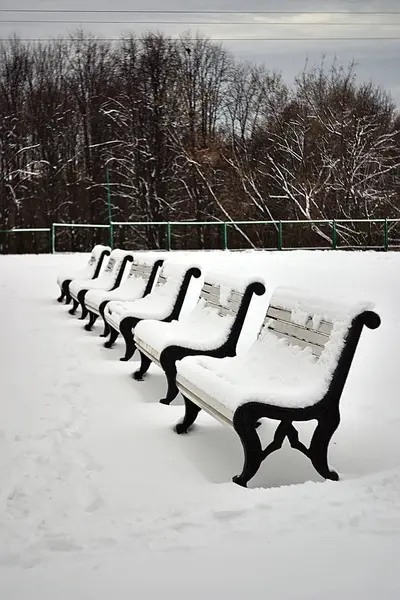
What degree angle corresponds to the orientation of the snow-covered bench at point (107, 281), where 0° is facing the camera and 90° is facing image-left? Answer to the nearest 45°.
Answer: approximately 45°

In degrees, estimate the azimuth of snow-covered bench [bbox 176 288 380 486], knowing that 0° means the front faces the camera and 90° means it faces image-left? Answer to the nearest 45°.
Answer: approximately 45°

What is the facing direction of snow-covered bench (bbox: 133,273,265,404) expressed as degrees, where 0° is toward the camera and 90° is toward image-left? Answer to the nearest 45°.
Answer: approximately 45°

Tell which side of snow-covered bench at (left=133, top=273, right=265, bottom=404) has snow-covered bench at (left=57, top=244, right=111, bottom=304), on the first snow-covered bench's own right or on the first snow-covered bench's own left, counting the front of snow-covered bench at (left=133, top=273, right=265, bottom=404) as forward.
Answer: on the first snow-covered bench's own right

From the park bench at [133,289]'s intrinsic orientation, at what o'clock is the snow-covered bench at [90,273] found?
The snow-covered bench is roughly at 4 o'clock from the park bench.

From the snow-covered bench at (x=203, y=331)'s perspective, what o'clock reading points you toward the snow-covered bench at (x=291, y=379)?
the snow-covered bench at (x=291, y=379) is roughly at 10 o'clock from the snow-covered bench at (x=203, y=331).

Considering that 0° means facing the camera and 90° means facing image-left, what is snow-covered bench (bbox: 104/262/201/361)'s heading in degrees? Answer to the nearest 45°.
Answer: approximately 45°

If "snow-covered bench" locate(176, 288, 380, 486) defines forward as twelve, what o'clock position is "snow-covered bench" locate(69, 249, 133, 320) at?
"snow-covered bench" locate(69, 249, 133, 320) is roughly at 4 o'clock from "snow-covered bench" locate(176, 288, 380, 486).

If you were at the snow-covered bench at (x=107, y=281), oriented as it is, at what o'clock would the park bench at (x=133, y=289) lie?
The park bench is roughly at 10 o'clock from the snow-covered bench.

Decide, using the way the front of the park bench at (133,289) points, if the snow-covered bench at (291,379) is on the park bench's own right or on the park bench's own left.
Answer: on the park bench's own left

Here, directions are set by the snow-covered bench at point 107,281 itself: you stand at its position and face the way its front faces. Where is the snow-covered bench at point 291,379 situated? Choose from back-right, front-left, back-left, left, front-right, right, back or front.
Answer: front-left
